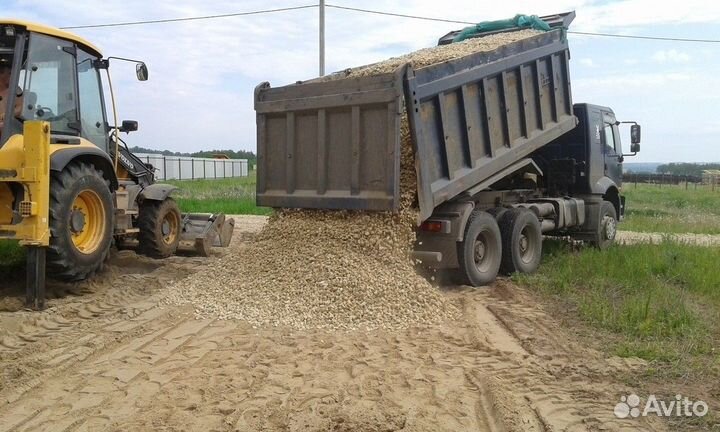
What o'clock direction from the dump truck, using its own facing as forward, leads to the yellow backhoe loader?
The yellow backhoe loader is roughly at 7 o'clock from the dump truck.

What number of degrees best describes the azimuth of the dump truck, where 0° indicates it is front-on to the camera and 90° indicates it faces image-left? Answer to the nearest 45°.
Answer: approximately 225°

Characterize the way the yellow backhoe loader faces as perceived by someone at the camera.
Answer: facing away from the viewer and to the right of the viewer
